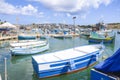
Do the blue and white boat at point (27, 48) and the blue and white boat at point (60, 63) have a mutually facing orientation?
no

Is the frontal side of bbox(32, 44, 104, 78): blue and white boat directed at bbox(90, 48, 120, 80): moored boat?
no

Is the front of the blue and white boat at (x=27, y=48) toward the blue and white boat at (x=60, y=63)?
no

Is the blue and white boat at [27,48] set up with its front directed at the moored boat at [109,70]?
no
